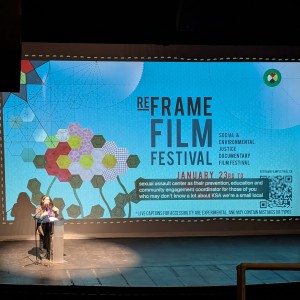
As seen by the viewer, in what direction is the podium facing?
toward the camera

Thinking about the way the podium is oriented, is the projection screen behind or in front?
behind

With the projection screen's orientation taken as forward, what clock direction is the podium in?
The podium is roughly at 1 o'clock from the projection screen.

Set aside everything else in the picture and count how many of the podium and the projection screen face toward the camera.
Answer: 2

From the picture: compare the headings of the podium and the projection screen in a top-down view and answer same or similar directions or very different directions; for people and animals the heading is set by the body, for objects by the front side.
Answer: same or similar directions

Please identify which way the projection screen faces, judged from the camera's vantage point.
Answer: facing the viewer
